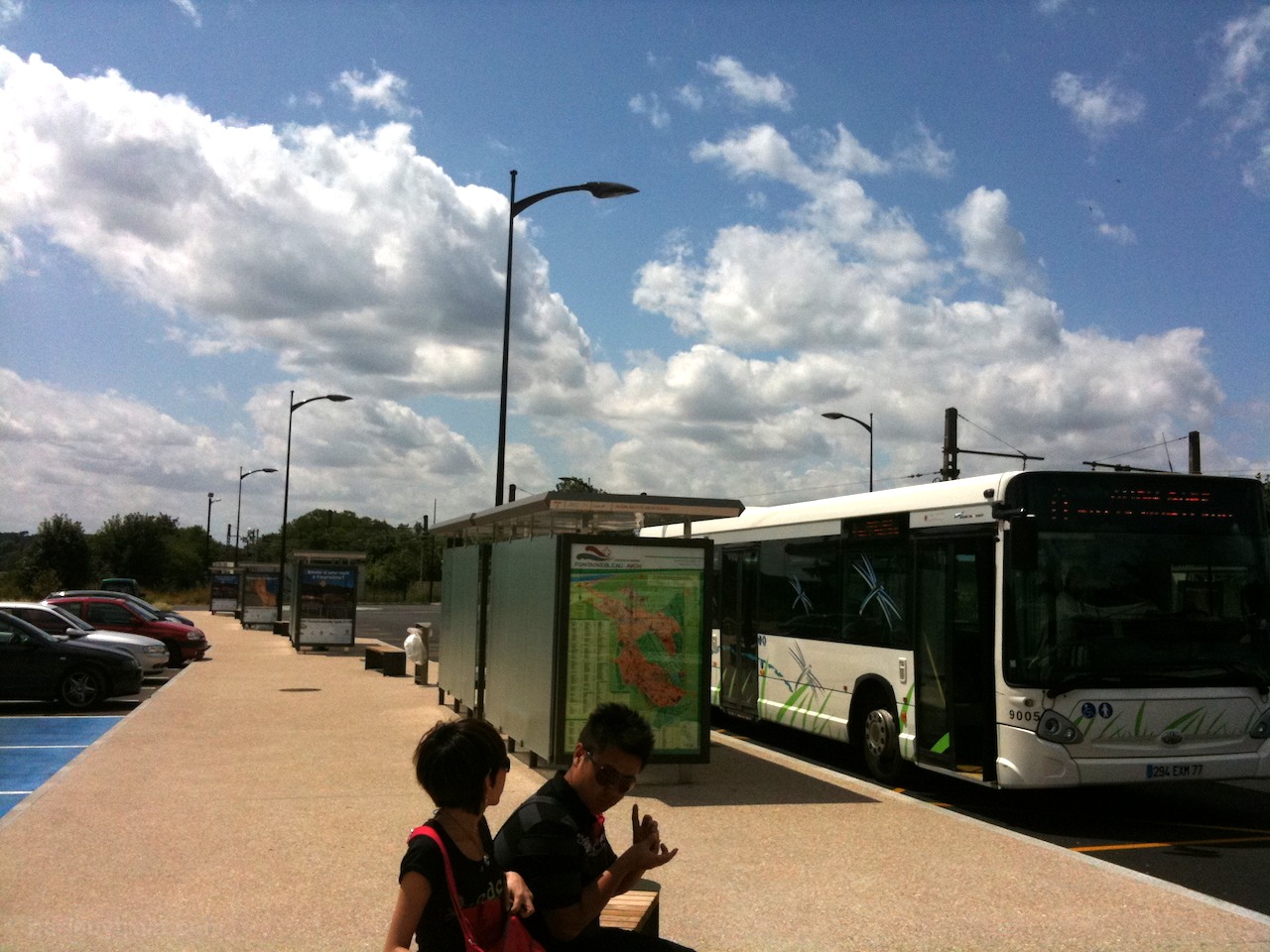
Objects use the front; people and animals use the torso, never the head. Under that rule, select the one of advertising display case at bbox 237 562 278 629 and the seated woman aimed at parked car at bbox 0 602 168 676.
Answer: the advertising display case

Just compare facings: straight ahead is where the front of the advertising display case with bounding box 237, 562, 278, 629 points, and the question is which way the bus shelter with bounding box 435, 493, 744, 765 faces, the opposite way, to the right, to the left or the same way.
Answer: to the left

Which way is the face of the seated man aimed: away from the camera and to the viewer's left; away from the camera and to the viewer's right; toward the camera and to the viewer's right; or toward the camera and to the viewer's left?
toward the camera and to the viewer's right

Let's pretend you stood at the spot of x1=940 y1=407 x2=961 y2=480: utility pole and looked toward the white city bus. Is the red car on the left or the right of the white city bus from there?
right

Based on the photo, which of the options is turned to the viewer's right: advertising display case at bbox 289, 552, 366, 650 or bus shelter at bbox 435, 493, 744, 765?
the bus shelter

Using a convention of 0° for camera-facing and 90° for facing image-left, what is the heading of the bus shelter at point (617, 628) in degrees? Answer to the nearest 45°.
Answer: approximately 270°

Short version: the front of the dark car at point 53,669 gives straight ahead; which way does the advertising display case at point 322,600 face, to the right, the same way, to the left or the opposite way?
to the right

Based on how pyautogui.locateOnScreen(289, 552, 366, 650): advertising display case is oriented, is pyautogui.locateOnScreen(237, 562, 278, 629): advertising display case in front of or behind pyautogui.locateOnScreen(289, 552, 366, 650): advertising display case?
behind

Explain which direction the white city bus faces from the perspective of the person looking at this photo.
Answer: facing the viewer and to the right of the viewer
